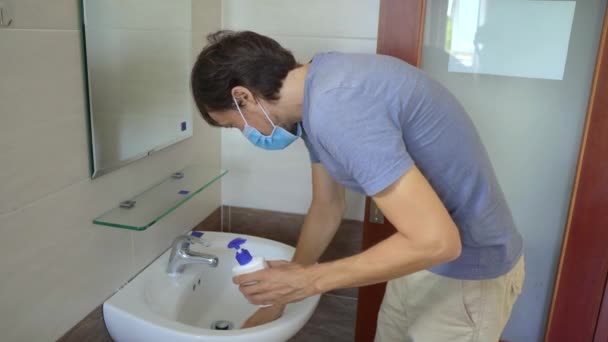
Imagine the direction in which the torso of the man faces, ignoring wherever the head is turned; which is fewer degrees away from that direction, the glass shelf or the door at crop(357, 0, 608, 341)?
the glass shelf

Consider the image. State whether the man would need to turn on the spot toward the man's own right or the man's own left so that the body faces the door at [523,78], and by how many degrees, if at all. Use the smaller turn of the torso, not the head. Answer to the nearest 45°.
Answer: approximately 135° to the man's own right

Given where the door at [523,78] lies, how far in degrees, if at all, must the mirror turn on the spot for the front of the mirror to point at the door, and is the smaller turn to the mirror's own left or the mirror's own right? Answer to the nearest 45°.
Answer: approximately 45° to the mirror's own left

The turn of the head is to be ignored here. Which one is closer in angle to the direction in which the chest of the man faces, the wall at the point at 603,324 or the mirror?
the mirror

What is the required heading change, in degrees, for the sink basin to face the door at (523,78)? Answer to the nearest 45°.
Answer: approximately 45° to its left

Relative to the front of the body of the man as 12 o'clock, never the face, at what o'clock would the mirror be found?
The mirror is roughly at 1 o'clock from the man.

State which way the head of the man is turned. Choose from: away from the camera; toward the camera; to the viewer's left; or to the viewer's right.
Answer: to the viewer's left

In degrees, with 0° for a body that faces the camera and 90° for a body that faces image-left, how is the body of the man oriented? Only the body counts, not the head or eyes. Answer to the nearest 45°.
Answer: approximately 90°

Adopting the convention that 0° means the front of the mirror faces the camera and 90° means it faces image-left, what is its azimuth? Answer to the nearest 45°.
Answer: approximately 315°

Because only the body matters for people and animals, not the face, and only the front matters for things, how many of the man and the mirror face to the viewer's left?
1
